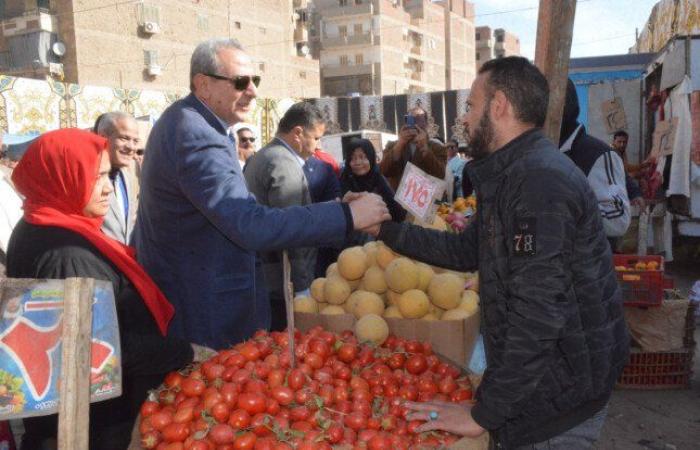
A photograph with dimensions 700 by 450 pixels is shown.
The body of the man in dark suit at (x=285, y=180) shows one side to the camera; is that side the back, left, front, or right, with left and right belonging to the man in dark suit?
right

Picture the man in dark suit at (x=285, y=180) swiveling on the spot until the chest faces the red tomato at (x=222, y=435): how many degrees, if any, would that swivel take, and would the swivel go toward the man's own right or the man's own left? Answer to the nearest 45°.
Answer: approximately 90° to the man's own right

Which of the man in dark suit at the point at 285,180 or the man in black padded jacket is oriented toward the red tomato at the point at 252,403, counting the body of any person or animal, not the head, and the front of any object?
the man in black padded jacket

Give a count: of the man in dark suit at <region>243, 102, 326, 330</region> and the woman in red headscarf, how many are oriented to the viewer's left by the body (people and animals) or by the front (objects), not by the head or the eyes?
0

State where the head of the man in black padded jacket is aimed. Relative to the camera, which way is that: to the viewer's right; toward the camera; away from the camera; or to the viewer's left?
to the viewer's left

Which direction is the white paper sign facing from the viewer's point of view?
toward the camera

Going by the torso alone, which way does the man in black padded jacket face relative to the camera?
to the viewer's left

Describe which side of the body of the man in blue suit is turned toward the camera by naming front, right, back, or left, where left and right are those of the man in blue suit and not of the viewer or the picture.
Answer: right

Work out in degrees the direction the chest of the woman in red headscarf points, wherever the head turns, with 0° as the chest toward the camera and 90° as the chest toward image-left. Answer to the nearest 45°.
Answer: approximately 270°
